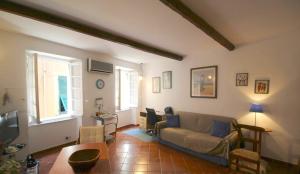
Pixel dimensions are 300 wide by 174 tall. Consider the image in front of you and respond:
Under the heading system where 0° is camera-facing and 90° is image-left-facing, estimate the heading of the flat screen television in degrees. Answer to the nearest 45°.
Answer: approximately 315°

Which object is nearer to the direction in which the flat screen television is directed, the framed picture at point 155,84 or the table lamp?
the table lamp

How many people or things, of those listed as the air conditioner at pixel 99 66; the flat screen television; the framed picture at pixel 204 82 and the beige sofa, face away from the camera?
0

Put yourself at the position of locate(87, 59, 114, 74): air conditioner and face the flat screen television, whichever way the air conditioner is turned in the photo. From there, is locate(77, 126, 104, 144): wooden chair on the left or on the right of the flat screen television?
left

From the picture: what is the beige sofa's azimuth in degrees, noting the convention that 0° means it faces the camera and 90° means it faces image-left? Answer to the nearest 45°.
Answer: approximately 45°

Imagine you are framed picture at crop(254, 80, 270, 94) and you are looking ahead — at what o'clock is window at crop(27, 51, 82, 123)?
The window is roughly at 2 o'clock from the framed picture.

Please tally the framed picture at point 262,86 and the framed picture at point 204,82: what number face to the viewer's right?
0

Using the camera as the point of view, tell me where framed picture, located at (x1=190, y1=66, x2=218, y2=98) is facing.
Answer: facing the viewer and to the left of the viewer

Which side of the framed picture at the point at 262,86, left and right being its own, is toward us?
front

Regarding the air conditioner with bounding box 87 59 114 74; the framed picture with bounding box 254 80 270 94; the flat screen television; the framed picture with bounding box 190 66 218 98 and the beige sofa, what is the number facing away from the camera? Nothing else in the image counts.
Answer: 0

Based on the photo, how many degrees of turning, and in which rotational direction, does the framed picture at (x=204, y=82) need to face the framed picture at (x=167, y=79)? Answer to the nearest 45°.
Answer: approximately 90° to its right

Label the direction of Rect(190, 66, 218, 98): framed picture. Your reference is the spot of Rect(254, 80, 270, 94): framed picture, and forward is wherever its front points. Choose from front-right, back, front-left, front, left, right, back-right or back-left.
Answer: right

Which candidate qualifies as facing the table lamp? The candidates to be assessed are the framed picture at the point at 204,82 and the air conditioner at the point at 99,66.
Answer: the air conditioner

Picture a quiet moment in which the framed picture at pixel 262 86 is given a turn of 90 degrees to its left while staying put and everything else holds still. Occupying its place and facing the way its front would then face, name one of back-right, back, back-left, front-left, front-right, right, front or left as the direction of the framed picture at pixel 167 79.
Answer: back

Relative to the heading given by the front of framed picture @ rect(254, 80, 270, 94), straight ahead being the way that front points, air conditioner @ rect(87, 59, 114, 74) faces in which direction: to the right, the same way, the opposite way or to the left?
to the left

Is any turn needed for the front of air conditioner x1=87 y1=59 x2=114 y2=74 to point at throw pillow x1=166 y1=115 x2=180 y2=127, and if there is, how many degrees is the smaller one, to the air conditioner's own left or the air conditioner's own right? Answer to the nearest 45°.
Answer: approximately 45° to the air conditioner's own left
